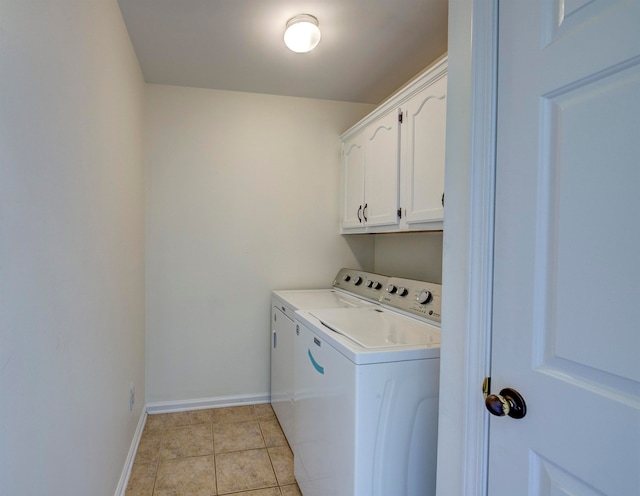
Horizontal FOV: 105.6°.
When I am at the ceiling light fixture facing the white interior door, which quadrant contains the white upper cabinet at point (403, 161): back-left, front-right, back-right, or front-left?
front-left

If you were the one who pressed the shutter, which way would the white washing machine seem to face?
facing the viewer and to the left of the viewer

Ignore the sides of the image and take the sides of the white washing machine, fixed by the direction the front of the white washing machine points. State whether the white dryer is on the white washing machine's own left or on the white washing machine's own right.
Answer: on the white washing machine's own right

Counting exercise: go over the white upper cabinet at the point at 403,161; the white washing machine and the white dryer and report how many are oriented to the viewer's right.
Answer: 0

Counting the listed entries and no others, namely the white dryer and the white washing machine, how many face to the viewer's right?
0

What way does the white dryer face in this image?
to the viewer's left
